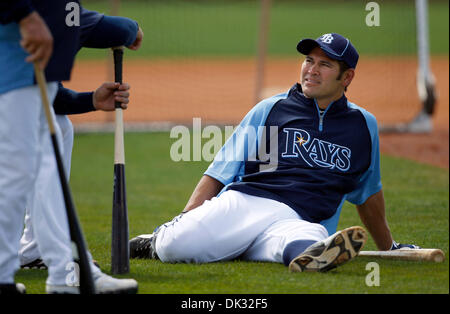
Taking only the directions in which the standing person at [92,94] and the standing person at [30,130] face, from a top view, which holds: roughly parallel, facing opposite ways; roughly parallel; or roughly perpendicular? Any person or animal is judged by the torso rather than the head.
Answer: roughly parallel

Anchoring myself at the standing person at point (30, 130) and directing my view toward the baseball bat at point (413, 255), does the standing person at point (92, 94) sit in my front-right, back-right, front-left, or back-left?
front-left

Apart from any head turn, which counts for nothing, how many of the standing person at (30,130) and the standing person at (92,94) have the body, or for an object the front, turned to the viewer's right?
2

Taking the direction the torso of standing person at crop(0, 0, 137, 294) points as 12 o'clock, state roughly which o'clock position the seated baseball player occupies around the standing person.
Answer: The seated baseball player is roughly at 11 o'clock from the standing person.

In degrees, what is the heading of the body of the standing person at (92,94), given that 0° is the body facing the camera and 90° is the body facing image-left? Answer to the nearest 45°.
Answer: approximately 270°

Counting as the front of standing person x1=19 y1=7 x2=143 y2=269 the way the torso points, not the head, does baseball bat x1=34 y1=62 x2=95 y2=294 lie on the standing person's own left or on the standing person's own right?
on the standing person's own right

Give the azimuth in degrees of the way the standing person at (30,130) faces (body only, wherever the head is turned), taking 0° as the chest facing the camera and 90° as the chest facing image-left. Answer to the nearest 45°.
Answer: approximately 270°

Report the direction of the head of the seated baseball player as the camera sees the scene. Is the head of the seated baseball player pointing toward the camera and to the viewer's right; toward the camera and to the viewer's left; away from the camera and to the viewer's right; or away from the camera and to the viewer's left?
toward the camera and to the viewer's left

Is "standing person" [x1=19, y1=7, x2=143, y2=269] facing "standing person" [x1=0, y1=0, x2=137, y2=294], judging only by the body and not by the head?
no

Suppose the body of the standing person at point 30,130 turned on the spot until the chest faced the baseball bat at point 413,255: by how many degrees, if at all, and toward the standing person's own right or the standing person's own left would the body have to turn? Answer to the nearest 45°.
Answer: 0° — they already face it

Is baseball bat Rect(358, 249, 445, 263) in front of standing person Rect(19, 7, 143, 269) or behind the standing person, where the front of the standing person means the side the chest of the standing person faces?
in front
